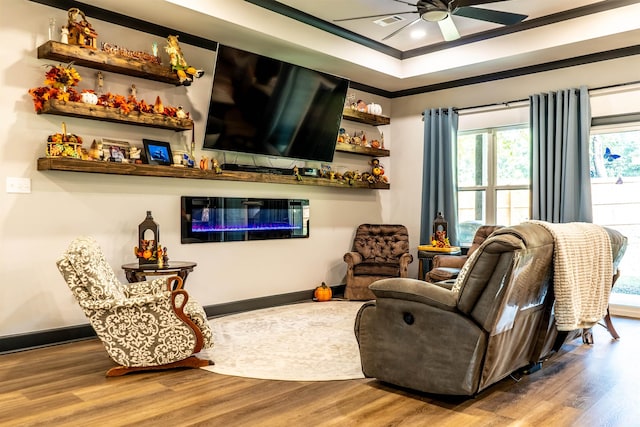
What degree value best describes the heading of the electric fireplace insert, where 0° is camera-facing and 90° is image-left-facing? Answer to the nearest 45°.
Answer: approximately 315°

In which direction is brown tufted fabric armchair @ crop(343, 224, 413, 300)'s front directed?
toward the camera

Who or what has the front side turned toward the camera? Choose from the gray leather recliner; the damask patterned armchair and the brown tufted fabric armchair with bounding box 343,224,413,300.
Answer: the brown tufted fabric armchair

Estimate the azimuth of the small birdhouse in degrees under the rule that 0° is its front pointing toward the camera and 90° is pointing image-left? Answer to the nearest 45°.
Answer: approximately 315°

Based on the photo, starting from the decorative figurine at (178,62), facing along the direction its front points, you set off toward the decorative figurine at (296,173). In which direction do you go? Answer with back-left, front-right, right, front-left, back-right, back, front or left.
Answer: left

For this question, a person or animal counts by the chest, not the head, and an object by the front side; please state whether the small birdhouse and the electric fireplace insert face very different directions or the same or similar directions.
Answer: same or similar directions

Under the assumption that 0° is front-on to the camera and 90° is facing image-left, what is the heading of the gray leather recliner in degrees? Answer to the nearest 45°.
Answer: approximately 135°

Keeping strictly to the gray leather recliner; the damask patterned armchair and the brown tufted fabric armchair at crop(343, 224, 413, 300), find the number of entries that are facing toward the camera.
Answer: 1

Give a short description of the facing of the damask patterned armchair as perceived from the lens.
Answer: facing to the right of the viewer

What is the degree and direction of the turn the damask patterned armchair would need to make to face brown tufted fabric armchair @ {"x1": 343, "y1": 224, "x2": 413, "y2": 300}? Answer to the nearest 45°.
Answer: approximately 45° to its left

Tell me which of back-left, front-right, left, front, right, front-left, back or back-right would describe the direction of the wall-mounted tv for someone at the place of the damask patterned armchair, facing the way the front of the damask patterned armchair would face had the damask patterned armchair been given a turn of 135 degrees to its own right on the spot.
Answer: back

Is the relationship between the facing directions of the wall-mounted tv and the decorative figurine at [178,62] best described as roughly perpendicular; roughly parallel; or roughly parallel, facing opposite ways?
roughly parallel

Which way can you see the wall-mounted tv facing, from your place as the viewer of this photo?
facing the viewer and to the right of the viewer

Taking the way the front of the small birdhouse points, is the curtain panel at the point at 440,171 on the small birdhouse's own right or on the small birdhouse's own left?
on the small birdhouse's own left

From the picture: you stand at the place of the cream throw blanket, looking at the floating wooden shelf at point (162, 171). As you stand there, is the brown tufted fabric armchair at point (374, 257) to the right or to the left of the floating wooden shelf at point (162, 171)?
right
